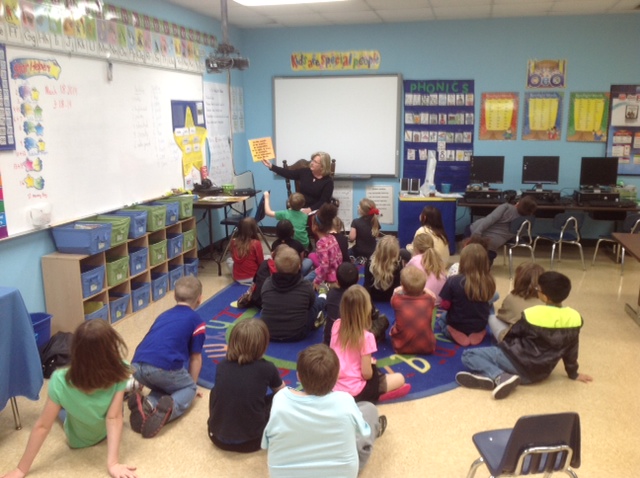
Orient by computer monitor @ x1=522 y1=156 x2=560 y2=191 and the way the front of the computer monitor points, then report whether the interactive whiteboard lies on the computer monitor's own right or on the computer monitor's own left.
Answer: on the computer monitor's own right

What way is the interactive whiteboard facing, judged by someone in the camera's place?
facing the viewer

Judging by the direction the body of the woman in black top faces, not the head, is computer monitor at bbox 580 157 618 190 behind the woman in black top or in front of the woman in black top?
behind

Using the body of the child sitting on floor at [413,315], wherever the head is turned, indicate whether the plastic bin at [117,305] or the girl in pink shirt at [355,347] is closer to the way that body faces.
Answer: the plastic bin

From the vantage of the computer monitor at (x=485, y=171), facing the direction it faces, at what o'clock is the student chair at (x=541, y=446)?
The student chair is roughly at 12 o'clock from the computer monitor.

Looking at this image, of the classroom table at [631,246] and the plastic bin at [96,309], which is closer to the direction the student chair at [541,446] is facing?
the plastic bin

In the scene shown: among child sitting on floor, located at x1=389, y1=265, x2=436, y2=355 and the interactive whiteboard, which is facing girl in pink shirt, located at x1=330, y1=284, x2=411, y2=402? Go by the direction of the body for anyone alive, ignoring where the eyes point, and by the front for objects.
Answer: the interactive whiteboard

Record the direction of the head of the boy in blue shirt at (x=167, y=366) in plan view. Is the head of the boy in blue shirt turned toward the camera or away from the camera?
away from the camera

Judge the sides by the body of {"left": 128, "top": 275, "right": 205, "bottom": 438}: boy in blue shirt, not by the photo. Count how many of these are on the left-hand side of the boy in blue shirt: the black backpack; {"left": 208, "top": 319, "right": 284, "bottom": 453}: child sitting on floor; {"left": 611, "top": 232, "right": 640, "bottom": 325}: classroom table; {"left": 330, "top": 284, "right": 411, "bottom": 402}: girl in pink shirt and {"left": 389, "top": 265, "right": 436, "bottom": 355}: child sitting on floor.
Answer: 1

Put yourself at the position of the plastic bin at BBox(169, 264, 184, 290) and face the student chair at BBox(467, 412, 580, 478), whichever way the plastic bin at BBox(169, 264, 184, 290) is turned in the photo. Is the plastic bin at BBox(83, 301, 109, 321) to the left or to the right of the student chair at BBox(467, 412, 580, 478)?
right

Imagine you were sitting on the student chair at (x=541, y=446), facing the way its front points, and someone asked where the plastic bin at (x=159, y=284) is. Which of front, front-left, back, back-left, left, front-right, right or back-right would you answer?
front

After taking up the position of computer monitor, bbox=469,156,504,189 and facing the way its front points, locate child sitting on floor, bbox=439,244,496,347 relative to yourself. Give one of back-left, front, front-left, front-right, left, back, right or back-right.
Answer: front

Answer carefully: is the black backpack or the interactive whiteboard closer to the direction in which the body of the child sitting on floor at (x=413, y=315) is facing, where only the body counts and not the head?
the interactive whiteboard

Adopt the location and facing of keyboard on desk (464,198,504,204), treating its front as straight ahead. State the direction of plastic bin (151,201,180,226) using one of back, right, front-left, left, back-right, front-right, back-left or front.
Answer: front-right

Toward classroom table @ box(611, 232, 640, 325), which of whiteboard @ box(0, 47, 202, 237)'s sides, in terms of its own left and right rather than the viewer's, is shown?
front

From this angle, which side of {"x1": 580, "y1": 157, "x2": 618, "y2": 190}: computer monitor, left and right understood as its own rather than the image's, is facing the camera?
front

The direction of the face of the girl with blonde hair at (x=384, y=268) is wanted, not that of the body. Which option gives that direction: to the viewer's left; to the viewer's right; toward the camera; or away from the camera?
away from the camera

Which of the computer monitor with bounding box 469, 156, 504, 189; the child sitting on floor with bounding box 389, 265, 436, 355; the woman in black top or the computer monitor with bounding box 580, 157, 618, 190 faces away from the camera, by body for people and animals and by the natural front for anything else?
the child sitting on floor

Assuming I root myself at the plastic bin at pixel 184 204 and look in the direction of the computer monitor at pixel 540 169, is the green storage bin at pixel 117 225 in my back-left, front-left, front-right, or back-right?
back-right

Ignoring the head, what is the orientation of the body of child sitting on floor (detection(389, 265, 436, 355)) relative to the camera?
away from the camera

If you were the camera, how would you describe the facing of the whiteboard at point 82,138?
facing the viewer and to the right of the viewer

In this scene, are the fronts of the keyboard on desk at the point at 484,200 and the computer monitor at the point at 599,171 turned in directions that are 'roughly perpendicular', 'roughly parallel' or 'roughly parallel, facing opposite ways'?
roughly parallel

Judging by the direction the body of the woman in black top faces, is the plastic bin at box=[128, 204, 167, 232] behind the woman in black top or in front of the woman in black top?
in front
